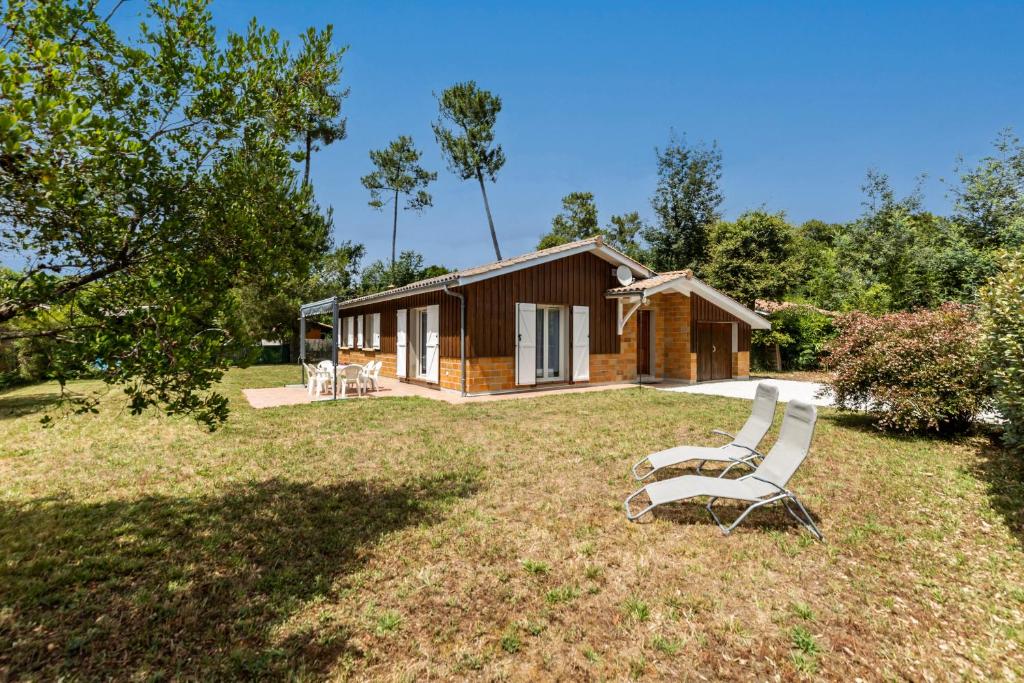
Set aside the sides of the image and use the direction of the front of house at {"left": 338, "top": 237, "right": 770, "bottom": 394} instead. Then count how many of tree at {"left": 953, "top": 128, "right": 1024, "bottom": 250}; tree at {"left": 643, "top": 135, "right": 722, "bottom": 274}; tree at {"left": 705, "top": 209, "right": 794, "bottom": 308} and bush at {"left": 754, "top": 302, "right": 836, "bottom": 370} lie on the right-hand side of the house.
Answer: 0

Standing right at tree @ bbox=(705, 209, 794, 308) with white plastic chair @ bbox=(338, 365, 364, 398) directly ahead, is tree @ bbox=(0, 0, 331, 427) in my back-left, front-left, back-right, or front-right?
front-left

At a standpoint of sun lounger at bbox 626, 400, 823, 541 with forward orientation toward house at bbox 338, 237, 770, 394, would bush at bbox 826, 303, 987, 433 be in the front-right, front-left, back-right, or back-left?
front-right

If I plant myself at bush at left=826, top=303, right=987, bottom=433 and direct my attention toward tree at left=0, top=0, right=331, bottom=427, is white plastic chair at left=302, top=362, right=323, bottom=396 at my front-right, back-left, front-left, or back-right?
front-right

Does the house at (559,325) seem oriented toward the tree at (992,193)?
no

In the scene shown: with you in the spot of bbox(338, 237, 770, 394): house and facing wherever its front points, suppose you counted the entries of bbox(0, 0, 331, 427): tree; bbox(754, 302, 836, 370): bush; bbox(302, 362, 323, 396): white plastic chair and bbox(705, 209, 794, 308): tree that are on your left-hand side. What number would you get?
2

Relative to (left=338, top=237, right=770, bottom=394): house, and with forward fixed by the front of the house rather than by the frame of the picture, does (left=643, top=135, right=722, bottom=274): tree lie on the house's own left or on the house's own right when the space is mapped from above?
on the house's own left

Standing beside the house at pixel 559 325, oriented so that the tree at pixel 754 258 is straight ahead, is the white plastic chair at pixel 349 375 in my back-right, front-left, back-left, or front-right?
back-left

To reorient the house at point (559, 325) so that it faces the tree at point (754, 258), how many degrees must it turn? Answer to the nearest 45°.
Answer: approximately 90° to its left

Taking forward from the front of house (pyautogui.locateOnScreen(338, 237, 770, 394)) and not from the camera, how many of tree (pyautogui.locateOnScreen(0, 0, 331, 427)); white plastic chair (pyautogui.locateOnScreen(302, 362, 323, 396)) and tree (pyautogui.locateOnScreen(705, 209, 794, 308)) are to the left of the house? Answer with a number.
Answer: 1

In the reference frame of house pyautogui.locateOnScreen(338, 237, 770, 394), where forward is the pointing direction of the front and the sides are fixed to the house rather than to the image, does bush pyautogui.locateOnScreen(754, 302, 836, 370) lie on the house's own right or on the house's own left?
on the house's own left

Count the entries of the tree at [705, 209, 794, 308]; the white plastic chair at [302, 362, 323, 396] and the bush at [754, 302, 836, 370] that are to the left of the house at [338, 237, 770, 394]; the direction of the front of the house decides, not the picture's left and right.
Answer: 2

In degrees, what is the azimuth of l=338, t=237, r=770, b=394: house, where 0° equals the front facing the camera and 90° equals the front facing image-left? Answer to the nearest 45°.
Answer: approximately 315°

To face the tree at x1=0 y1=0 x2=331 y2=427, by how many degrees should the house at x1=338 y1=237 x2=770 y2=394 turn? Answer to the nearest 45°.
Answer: approximately 45° to its right

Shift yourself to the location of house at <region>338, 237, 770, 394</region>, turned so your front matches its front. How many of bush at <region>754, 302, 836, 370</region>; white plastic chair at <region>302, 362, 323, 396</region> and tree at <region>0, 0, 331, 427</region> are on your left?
1
